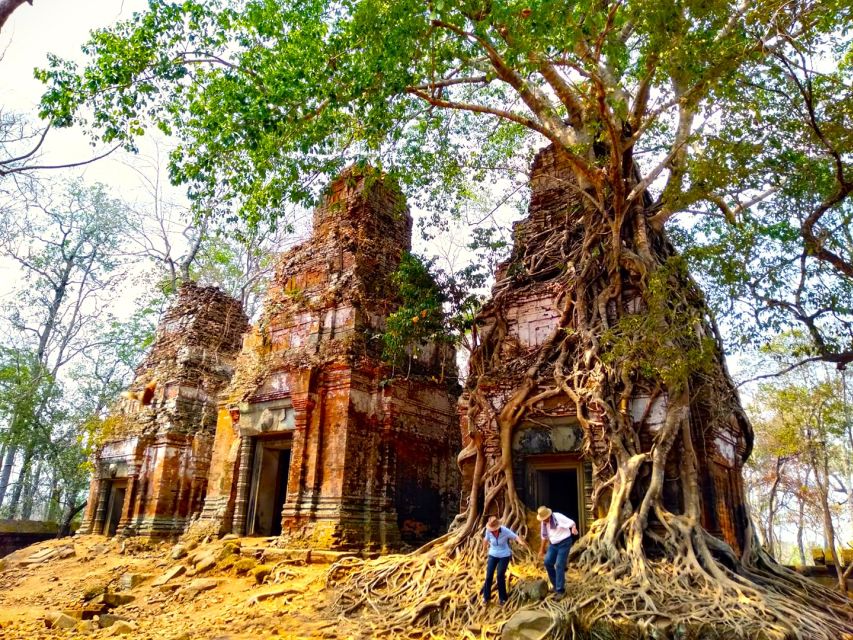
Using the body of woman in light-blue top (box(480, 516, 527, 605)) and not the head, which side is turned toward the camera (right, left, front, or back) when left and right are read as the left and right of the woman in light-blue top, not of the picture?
front

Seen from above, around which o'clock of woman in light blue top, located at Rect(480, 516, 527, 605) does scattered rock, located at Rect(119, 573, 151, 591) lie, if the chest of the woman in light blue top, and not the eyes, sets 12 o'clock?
The scattered rock is roughly at 4 o'clock from the woman in light blue top.

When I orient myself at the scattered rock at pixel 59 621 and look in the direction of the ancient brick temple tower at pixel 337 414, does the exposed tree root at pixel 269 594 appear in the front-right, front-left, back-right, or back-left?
front-right

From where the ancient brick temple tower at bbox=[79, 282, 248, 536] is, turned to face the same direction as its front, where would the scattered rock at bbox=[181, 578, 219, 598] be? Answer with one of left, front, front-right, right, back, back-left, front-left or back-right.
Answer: front-left

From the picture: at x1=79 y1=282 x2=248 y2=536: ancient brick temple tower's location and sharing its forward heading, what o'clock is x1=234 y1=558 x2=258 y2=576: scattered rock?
The scattered rock is roughly at 10 o'clock from the ancient brick temple tower.

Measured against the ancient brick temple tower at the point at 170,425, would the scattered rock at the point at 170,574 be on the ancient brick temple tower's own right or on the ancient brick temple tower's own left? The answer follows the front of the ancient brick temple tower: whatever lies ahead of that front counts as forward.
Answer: on the ancient brick temple tower's own left

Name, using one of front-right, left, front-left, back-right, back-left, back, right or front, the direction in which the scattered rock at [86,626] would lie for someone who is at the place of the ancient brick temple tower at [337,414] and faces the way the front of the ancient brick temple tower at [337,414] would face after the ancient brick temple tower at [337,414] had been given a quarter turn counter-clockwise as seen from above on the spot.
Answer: right

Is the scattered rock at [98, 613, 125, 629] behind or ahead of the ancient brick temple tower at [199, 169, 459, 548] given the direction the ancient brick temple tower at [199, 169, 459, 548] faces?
ahead

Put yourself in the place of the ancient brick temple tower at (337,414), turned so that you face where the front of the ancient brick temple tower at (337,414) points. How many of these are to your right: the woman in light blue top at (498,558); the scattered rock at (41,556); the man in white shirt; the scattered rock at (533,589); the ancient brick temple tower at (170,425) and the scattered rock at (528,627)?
2

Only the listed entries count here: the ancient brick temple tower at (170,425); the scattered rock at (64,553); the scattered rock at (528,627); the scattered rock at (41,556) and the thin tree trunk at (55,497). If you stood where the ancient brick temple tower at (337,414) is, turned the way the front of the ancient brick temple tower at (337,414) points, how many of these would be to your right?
4

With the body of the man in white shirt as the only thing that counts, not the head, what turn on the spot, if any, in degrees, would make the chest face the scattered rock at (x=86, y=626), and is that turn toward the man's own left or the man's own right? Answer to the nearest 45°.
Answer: approximately 45° to the man's own right

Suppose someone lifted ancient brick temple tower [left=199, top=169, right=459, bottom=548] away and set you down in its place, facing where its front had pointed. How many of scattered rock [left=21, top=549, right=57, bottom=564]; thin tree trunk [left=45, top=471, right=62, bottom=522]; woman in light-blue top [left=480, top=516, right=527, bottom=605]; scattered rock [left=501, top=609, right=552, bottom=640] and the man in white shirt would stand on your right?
2

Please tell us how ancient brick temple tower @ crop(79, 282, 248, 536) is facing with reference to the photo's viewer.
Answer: facing the viewer and to the left of the viewer

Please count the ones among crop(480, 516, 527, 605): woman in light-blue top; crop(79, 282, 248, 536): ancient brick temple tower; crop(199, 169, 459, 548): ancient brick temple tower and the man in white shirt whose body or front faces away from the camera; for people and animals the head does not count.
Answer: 0

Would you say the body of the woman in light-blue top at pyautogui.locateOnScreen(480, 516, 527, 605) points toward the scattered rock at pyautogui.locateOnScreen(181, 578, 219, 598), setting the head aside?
no
